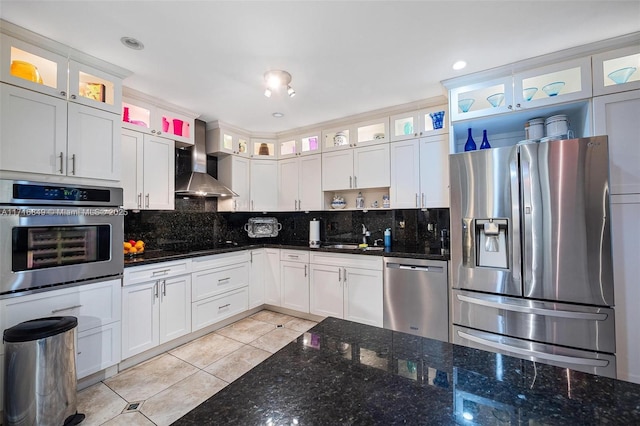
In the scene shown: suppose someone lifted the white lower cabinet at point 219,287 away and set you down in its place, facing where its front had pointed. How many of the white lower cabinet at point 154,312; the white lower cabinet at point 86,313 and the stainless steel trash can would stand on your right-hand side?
3

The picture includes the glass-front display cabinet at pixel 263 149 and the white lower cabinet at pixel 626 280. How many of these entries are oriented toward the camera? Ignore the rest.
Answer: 2

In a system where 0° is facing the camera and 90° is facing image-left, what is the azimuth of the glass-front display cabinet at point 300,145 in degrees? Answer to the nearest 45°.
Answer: approximately 45°

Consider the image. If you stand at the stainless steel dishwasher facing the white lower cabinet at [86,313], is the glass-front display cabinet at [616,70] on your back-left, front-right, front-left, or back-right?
back-left

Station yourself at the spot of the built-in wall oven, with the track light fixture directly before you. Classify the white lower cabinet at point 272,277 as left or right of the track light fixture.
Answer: left

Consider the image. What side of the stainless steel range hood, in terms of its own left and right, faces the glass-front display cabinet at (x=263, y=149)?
left
